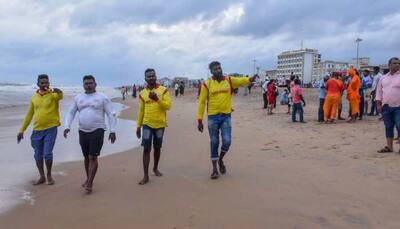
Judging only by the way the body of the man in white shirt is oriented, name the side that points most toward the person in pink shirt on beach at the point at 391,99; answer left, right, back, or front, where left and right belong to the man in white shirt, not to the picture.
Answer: left

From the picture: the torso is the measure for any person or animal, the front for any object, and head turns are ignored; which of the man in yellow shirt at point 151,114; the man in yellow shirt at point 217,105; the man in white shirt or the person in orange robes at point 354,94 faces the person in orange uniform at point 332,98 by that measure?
the person in orange robes at point 354,94

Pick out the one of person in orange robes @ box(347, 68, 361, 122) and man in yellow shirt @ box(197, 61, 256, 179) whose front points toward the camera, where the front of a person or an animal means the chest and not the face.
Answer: the man in yellow shirt

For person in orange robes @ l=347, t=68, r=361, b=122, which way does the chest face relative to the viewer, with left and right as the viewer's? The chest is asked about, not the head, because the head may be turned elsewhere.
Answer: facing to the left of the viewer

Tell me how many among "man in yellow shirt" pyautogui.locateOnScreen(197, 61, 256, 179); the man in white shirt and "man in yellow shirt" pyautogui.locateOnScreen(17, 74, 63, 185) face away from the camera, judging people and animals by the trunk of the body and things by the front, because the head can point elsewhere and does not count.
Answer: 0

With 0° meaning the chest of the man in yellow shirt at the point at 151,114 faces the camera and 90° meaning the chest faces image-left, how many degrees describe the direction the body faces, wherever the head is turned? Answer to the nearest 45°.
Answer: approximately 0°

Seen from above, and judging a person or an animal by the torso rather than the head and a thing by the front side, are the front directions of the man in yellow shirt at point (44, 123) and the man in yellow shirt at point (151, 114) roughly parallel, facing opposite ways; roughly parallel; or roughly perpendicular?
roughly parallel

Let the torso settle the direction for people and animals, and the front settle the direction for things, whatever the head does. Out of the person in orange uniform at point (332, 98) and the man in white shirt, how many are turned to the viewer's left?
0

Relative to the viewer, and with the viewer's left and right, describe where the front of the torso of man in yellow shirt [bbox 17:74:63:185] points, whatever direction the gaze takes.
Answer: facing the viewer

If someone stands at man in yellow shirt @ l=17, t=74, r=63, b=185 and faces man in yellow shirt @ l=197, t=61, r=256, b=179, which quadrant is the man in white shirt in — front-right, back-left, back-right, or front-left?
front-right

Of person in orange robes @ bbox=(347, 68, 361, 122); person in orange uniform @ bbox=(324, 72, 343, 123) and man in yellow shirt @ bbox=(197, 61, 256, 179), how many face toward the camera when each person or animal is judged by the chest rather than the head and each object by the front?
1

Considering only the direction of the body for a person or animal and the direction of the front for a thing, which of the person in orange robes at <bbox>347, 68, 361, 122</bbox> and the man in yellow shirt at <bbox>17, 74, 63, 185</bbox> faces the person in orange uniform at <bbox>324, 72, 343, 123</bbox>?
the person in orange robes at <bbox>347, 68, 361, 122</bbox>
